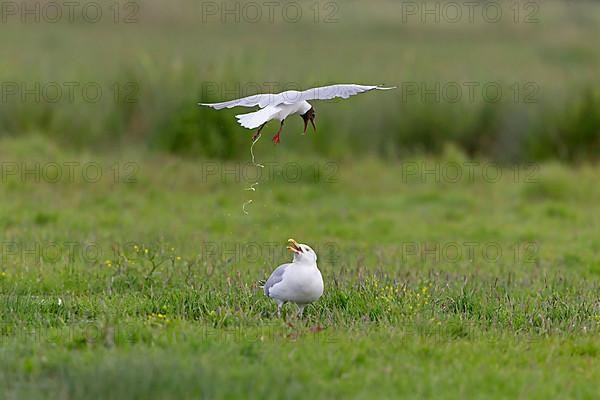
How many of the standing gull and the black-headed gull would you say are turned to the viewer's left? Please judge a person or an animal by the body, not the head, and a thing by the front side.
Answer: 0

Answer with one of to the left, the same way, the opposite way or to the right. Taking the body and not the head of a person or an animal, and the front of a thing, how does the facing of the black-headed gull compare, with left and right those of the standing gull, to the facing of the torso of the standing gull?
to the left

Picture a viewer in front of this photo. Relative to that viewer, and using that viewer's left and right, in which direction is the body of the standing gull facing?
facing the viewer and to the right of the viewer

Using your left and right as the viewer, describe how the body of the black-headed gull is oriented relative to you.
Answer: facing away from the viewer and to the right of the viewer
